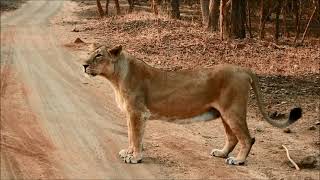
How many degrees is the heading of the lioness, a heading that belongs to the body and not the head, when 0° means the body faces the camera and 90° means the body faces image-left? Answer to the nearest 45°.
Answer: approximately 90°
